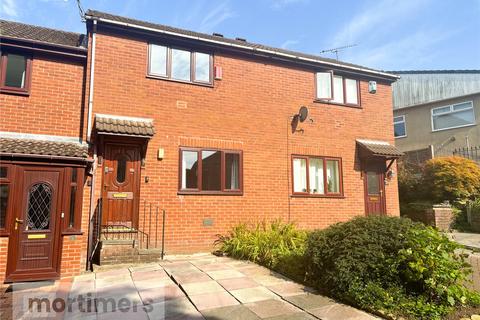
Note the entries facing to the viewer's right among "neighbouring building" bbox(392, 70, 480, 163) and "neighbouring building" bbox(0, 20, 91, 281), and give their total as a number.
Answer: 0

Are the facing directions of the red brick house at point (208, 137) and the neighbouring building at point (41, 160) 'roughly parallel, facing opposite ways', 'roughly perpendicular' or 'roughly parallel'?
roughly parallel

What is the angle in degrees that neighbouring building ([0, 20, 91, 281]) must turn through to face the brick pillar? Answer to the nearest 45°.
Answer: approximately 90° to its left

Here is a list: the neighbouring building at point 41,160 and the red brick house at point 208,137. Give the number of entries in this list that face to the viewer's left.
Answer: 0

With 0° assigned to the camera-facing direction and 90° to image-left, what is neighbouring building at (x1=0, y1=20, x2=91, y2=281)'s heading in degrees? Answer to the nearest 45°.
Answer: approximately 0°

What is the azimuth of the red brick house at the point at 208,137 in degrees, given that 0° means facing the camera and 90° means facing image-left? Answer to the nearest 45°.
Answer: approximately 315°

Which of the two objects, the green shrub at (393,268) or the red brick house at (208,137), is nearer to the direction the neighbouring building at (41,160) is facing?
the green shrub

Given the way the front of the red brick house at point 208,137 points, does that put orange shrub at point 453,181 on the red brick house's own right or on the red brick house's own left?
on the red brick house's own left

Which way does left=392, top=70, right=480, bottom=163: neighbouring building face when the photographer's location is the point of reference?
facing the viewer and to the left of the viewer

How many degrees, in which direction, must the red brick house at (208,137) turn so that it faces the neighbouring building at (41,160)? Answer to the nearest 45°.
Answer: approximately 90° to its right

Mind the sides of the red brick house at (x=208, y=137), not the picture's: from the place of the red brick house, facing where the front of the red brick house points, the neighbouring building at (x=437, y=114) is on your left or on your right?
on your left
